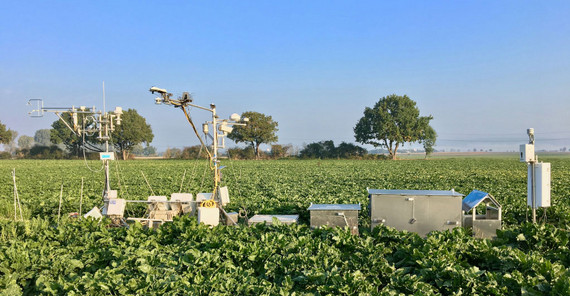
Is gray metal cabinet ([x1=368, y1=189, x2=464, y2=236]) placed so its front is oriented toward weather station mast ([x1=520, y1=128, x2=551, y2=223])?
no

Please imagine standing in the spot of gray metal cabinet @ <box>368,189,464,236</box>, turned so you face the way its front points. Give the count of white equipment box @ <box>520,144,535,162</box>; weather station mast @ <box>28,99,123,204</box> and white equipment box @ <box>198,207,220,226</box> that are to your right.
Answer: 2

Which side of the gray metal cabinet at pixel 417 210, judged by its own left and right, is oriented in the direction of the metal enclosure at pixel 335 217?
right

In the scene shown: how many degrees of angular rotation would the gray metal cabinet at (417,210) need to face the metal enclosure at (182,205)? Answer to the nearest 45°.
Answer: approximately 90° to its right

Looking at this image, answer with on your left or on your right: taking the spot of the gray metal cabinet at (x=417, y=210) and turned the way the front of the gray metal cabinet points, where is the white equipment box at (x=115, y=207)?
on your right

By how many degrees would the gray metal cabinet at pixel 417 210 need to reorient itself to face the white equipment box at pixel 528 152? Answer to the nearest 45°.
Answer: approximately 135° to its left

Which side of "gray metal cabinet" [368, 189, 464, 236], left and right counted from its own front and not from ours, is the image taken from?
front

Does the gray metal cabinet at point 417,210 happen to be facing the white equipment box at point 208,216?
no

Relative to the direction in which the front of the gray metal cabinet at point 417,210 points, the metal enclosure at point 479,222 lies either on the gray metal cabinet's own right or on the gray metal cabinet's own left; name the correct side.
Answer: on the gray metal cabinet's own left

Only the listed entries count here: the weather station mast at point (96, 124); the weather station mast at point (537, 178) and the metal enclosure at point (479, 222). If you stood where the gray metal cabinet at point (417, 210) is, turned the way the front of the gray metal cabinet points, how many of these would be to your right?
1

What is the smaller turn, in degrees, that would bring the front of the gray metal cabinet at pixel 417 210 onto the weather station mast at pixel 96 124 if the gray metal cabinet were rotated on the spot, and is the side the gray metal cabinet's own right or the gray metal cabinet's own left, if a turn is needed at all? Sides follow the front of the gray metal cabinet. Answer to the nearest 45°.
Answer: approximately 90° to the gray metal cabinet's own right
